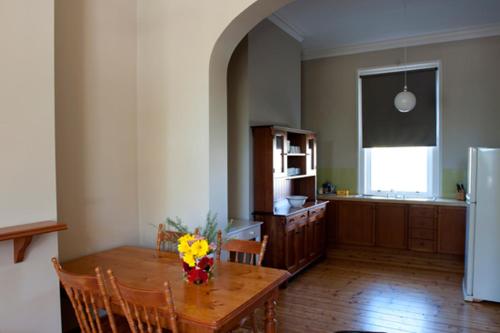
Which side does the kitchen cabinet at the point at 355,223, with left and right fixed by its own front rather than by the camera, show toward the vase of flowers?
front

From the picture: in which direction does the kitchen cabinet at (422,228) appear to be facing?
toward the camera

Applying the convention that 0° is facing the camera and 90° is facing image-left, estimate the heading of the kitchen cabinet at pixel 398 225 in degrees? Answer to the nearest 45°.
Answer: approximately 0°

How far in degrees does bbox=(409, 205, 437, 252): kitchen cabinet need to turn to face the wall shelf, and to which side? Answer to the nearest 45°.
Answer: approximately 45° to its right

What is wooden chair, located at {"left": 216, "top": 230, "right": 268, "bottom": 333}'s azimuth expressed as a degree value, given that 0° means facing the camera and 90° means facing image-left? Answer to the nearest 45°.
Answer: approximately 45°

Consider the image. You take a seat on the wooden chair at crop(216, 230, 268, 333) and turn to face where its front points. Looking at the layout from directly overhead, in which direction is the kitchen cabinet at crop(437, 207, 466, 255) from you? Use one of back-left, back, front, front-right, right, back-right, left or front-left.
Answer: back

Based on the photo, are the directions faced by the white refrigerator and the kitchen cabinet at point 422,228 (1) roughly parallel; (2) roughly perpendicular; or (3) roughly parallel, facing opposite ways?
roughly perpendicular

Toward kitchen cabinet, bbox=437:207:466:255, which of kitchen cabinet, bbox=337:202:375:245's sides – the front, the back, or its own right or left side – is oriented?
left

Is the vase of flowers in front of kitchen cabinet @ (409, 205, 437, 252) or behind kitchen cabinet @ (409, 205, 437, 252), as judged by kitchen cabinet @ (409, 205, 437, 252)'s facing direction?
in front

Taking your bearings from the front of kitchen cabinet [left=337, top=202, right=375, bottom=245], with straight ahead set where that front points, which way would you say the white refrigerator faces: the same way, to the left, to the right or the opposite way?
to the right

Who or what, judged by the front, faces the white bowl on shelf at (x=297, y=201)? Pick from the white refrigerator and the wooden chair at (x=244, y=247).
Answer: the white refrigerator

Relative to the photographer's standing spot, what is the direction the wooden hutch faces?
facing the viewer and to the right of the viewer

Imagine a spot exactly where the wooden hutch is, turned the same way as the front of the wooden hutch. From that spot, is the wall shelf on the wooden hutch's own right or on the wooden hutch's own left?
on the wooden hutch's own right

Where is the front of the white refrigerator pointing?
to the viewer's left
